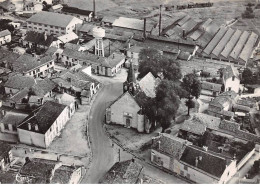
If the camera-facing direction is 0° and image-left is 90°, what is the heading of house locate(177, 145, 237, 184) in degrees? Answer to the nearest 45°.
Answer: approximately 45°

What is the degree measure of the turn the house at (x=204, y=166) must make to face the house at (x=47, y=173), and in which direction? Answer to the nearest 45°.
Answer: approximately 45° to its right

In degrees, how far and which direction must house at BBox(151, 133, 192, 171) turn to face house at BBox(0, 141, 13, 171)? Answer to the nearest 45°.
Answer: approximately 45° to its right

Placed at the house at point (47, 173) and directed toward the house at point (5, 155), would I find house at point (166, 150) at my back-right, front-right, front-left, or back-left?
back-right

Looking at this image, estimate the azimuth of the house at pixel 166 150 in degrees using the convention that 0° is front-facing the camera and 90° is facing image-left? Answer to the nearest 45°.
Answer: approximately 45°
